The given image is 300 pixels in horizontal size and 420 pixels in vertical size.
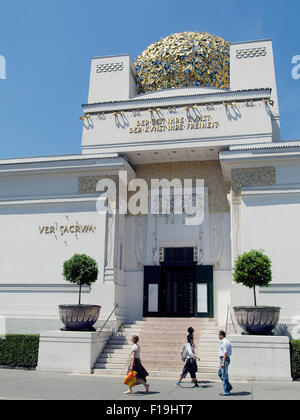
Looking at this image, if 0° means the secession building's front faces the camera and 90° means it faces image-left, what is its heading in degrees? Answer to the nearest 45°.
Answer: approximately 0°

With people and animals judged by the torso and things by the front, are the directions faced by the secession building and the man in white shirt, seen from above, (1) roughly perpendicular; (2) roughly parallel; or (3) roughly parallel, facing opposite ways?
roughly perpendicular

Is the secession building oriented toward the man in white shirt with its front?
yes
